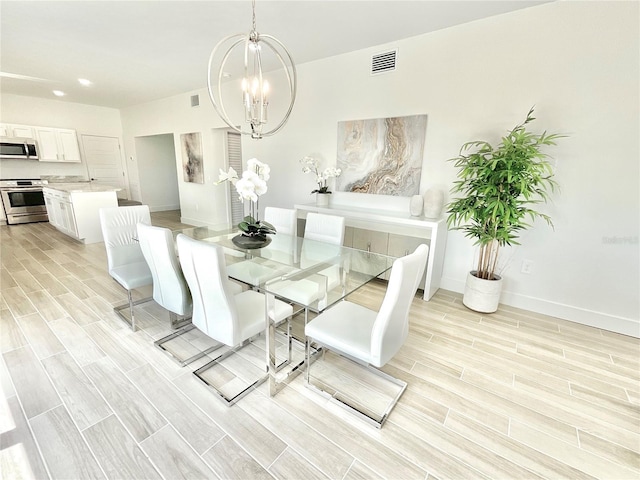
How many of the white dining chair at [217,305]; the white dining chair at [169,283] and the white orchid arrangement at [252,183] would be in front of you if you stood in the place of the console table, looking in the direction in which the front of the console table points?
3

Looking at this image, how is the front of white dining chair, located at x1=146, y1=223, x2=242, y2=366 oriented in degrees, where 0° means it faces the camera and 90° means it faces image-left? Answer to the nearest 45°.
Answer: approximately 225°

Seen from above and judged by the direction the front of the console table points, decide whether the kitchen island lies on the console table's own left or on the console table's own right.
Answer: on the console table's own right

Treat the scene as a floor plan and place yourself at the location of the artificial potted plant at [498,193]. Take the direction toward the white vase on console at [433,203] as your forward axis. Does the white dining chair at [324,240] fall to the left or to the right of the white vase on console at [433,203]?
left

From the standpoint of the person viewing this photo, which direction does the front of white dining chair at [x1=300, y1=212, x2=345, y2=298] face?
facing the viewer and to the left of the viewer

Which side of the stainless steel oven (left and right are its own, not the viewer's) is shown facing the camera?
front

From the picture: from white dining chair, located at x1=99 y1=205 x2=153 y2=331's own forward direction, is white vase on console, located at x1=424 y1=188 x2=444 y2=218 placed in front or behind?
in front

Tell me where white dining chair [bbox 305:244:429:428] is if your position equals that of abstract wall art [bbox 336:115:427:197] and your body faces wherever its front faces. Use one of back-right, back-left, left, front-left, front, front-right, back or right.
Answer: front-left

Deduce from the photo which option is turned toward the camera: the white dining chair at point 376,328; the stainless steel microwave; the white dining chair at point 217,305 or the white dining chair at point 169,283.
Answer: the stainless steel microwave

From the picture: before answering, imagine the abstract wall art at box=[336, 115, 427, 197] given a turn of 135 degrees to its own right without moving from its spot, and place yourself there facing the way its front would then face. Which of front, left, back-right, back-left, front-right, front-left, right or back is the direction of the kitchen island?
left

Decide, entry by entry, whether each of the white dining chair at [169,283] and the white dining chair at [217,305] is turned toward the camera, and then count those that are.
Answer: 0

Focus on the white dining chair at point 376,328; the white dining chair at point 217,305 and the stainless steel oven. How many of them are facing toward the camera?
1

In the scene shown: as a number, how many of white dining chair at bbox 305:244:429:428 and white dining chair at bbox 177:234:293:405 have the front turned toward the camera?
0

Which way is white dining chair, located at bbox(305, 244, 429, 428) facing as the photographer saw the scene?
facing away from the viewer and to the left of the viewer

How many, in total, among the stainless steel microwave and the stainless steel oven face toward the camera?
2

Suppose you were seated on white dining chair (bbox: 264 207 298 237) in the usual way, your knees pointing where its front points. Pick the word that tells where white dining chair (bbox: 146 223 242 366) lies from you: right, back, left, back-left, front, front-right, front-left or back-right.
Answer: front

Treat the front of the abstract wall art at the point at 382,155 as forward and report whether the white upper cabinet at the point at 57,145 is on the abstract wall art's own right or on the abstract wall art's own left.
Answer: on the abstract wall art's own right
